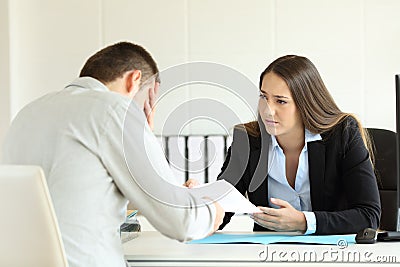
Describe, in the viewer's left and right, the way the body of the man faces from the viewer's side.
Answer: facing away from the viewer and to the right of the viewer

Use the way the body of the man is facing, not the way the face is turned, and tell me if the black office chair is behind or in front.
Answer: in front

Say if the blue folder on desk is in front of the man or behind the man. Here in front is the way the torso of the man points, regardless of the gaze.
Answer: in front

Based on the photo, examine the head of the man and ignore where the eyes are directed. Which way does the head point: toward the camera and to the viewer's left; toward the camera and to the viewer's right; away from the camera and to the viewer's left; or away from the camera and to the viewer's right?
away from the camera and to the viewer's right

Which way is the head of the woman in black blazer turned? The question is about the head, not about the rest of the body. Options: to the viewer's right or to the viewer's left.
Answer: to the viewer's left

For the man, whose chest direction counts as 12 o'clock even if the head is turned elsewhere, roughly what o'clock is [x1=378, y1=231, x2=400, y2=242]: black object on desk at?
The black object on desk is roughly at 1 o'clock from the man.

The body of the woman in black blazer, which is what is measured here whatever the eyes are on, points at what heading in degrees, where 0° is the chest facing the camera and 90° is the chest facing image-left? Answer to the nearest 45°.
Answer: approximately 45°

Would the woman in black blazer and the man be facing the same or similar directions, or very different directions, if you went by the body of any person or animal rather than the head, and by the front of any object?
very different directions
